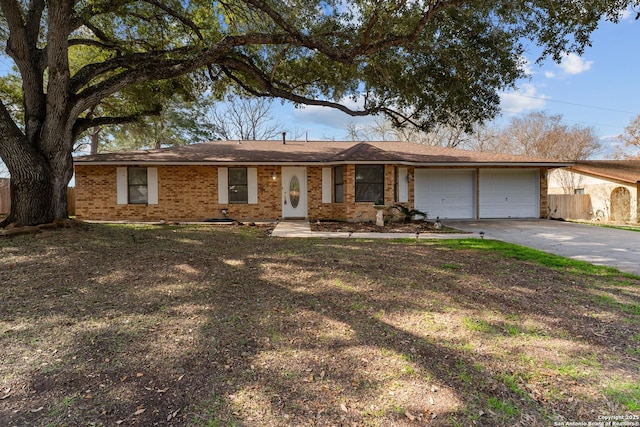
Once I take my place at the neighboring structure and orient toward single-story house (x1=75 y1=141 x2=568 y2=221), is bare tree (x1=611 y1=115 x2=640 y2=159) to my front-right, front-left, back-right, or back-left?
back-right

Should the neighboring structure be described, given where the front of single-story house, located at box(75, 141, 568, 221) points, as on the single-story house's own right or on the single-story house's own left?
on the single-story house's own left

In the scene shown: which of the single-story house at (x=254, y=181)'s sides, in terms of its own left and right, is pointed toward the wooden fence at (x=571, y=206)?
left

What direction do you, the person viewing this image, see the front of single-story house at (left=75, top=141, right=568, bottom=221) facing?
facing the viewer

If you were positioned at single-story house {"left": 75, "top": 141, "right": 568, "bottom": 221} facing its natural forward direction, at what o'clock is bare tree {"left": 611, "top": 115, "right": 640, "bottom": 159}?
The bare tree is roughly at 8 o'clock from the single-story house.

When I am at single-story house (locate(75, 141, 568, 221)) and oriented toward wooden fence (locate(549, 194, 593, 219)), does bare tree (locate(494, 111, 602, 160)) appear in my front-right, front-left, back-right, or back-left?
front-left

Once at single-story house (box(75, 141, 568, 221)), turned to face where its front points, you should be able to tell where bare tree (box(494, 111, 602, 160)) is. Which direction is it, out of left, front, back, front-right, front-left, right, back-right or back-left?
back-left
